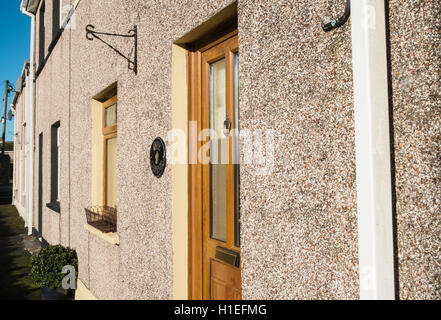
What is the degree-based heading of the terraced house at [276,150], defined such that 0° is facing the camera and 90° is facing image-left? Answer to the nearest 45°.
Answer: approximately 45°
